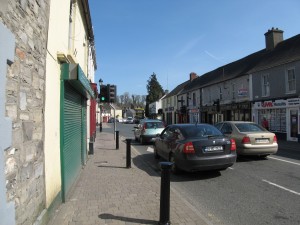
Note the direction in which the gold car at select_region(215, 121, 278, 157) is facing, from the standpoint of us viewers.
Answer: facing away from the viewer and to the left of the viewer

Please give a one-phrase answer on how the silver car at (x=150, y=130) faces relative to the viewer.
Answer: facing away from the viewer and to the left of the viewer

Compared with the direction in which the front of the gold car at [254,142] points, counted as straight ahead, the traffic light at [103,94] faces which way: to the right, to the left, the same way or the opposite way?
the opposite way

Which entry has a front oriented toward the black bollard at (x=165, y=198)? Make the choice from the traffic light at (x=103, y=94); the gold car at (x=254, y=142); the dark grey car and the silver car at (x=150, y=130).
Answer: the traffic light

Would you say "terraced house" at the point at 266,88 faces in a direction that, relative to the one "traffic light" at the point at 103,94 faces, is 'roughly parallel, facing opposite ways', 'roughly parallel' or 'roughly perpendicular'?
roughly perpendicular

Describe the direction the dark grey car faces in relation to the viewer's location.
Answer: facing away from the viewer and to the left of the viewer

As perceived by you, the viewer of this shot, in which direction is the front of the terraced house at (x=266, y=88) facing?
facing the viewer and to the left of the viewer

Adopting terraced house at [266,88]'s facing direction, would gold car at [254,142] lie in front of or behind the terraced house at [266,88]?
in front

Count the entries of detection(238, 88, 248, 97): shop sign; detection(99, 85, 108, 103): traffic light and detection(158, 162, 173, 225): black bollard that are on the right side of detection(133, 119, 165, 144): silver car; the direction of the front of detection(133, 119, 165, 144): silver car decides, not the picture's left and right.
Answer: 1

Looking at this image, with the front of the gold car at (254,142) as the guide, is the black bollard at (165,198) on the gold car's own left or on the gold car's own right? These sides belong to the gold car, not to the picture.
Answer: on the gold car's own left

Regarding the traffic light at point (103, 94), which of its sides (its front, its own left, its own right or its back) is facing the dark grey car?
front

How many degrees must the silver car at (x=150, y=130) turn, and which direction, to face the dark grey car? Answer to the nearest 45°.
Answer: approximately 135° to its left

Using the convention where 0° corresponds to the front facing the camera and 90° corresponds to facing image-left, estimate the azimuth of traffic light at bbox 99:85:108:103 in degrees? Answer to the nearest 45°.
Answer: approximately 0°

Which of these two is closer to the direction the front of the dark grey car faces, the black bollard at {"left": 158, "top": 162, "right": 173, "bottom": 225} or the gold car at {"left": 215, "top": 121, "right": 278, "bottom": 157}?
the gold car
